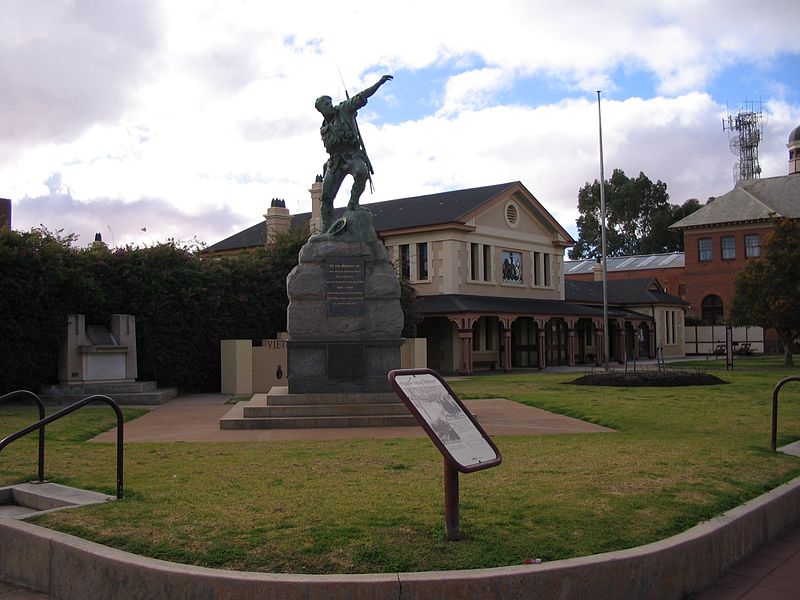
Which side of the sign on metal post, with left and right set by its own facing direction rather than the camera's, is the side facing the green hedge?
back

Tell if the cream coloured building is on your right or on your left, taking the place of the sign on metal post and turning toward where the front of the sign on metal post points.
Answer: on your left

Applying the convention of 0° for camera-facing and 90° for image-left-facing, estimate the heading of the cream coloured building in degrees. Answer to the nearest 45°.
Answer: approximately 315°

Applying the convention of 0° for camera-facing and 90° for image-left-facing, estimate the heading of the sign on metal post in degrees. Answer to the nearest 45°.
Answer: approximately 315°

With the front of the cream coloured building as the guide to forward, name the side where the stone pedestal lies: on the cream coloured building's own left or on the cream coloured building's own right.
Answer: on the cream coloured building's own right

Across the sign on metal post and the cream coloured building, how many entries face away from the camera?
0

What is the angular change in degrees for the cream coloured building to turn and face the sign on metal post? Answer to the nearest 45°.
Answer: approximately 45° to its right

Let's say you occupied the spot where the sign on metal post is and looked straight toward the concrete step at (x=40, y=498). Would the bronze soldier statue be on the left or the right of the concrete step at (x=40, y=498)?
right

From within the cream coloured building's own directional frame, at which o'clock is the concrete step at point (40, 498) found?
The concrete step is roughly at 2 o'clock from the cream coloured building.

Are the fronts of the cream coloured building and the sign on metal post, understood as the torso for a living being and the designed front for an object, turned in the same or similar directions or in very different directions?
same or similar directions
